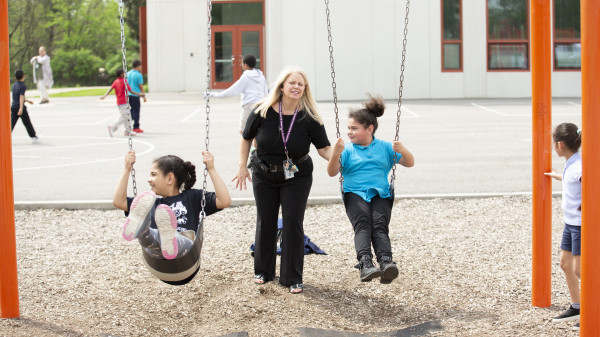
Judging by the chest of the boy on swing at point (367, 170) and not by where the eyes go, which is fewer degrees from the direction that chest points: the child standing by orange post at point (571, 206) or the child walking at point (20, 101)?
the child standing by orange post

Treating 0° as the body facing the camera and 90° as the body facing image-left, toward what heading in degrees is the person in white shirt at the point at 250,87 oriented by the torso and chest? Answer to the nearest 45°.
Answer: approximately 135°

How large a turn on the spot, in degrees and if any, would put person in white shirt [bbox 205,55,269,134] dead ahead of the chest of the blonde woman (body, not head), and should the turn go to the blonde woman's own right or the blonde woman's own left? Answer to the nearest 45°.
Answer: approximately 180°

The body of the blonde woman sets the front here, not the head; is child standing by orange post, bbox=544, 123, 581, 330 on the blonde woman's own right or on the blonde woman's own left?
on the blonde woman's own left

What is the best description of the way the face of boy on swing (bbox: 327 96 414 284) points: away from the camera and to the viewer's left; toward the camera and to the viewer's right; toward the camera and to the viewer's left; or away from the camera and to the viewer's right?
toward the camera and to the viewer's left

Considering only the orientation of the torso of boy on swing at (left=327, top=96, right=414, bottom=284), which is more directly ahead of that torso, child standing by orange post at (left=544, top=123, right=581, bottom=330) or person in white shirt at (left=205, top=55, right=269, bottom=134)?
the child standing by orange post

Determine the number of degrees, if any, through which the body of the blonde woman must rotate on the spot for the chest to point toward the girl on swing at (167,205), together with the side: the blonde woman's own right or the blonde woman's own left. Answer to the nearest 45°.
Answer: approximately 45° to the blonde woman's own right

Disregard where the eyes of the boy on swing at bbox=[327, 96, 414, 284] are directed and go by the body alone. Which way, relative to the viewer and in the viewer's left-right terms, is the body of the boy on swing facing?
facing the viewer

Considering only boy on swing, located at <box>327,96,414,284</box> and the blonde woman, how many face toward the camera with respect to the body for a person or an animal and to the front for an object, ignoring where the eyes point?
2
